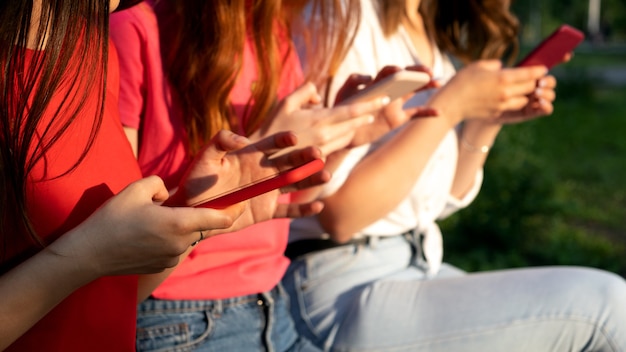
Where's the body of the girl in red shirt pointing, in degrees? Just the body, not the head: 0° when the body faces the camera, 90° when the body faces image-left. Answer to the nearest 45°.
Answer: approximately 315°
